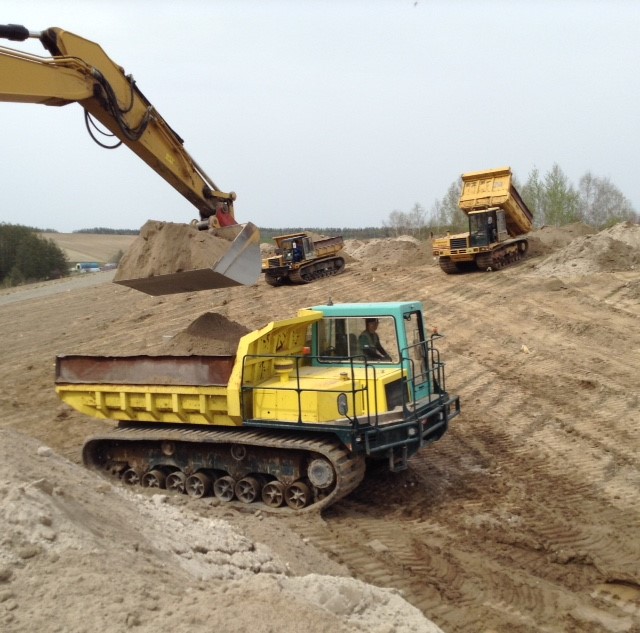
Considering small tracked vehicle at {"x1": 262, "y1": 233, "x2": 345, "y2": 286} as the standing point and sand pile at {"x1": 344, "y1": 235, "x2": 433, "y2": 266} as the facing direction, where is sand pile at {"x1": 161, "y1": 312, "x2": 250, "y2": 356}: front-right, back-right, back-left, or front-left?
back-right

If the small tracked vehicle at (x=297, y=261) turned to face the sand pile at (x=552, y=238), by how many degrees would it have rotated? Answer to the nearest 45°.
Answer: approximately 135° to its left

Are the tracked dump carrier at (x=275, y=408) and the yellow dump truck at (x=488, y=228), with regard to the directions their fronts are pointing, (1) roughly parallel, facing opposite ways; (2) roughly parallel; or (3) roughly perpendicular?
roughly perpendicular

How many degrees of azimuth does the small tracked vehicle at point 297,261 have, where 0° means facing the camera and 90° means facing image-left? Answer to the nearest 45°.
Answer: approximately 45°

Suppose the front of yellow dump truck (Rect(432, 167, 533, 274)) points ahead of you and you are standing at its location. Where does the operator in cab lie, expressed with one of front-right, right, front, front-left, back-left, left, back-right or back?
front-left

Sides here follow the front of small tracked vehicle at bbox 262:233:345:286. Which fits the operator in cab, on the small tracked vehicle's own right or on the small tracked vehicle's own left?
on the small tracked vehicle's own left

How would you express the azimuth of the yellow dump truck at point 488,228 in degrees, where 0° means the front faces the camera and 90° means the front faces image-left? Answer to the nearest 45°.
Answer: approximately 45°

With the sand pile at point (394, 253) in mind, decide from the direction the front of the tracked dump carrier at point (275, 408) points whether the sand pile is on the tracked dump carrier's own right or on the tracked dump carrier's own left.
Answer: on the tracked dump carrier's own left

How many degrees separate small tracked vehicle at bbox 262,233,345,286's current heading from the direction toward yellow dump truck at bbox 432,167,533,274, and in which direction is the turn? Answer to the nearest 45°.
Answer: approximately 135° to its left
